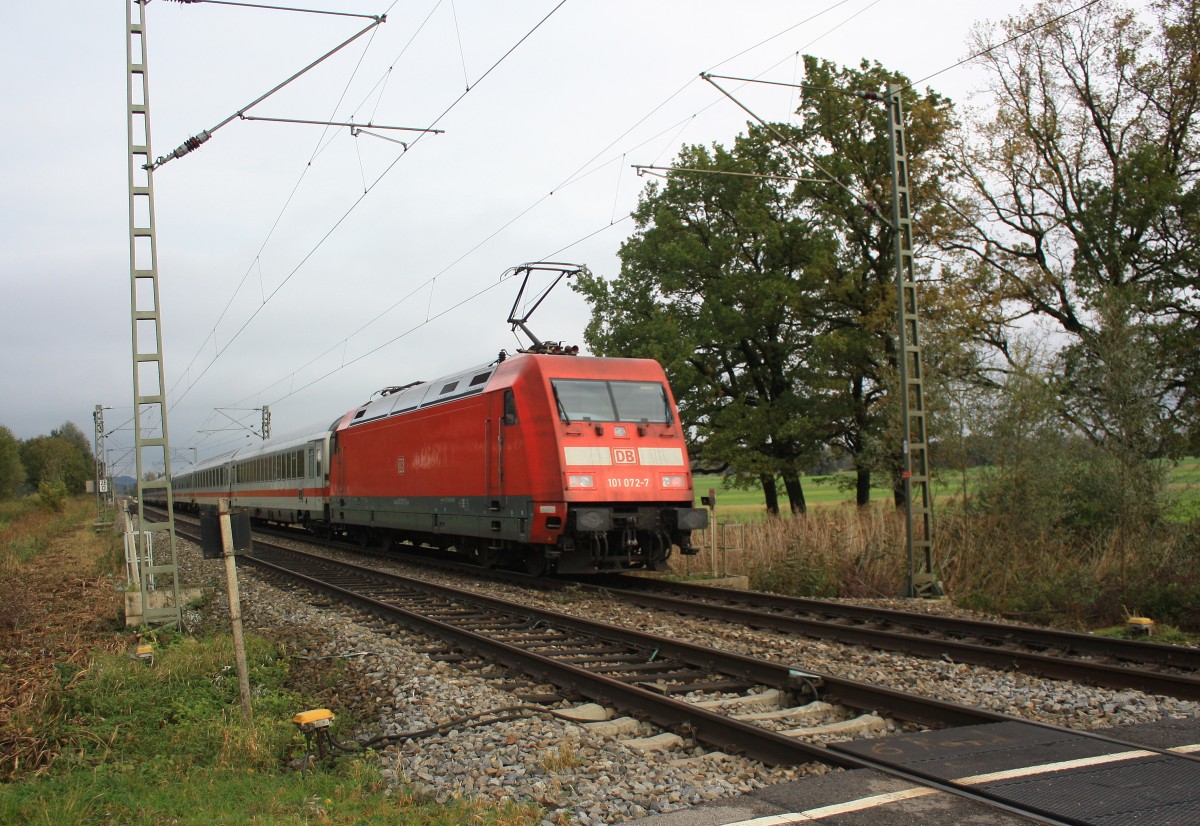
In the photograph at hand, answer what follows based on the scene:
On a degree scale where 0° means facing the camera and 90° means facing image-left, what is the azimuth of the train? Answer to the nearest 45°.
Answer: approximately 315°
